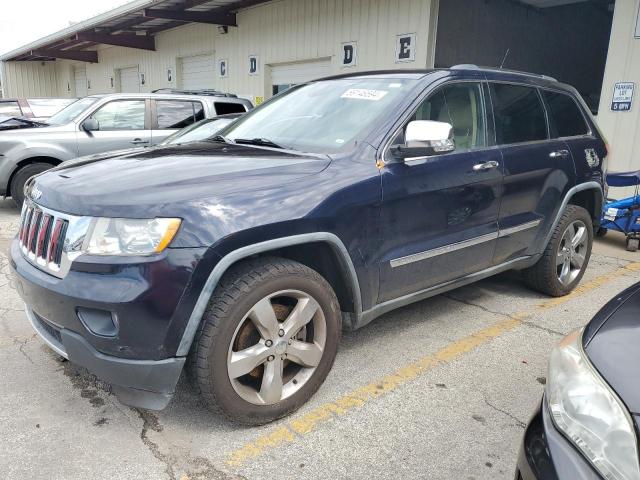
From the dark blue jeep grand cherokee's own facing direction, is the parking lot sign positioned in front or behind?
behind

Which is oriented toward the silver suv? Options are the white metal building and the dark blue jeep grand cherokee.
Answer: the white metal building

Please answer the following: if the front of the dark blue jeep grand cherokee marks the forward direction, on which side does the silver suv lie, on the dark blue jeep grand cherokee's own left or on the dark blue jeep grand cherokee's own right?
on the dark blue jeep grand cherokee's own right

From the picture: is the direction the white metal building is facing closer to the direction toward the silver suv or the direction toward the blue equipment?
the silver suv

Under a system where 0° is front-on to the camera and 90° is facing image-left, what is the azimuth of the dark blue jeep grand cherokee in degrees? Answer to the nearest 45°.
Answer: approximately 45°

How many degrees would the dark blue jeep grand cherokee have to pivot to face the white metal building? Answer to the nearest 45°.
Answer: approximately 135° to its right

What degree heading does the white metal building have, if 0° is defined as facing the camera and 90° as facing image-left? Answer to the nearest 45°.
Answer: approximately 45°

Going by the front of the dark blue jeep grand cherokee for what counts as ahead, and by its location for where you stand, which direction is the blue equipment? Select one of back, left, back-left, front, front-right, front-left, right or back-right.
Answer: back
